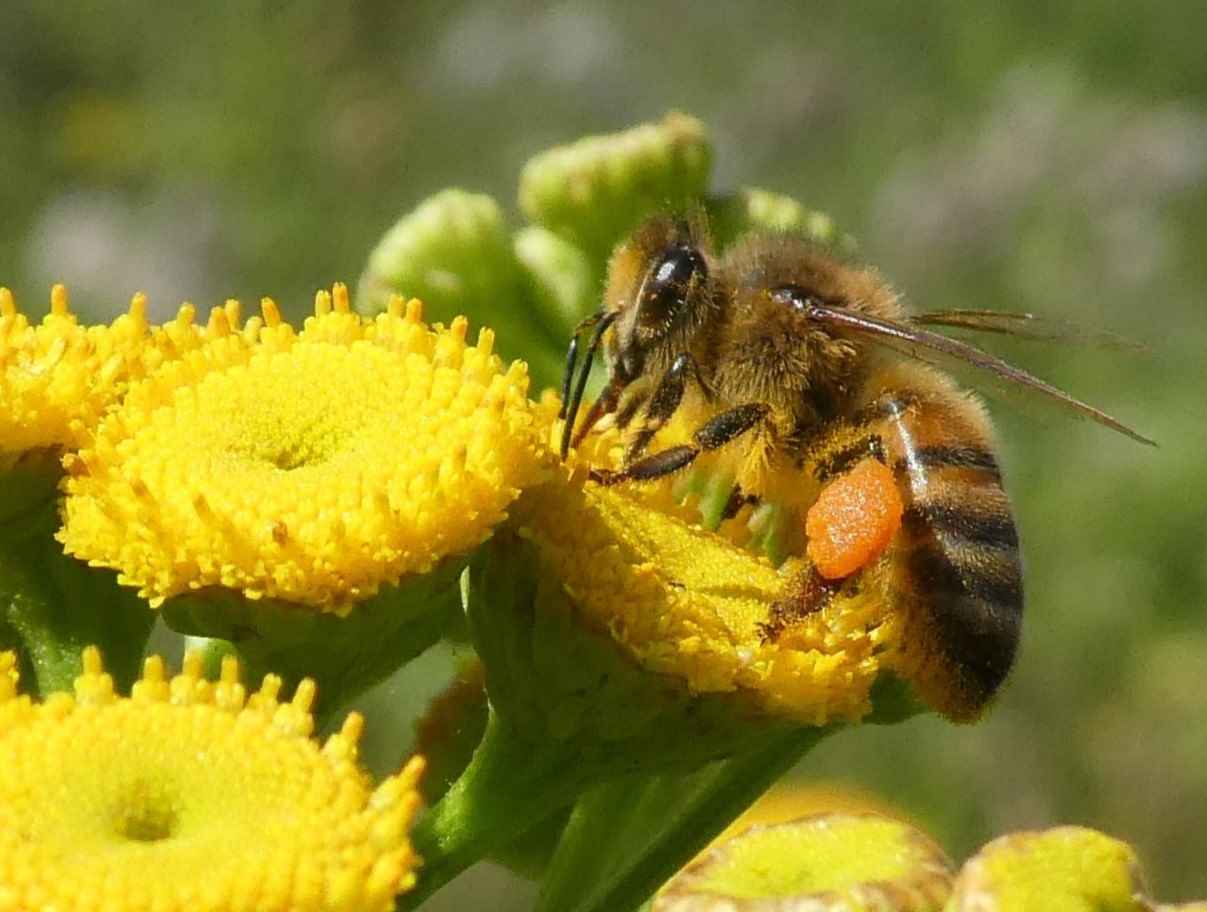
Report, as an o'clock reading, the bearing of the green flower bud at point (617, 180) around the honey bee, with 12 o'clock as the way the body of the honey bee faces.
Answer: The green flower bud is roughly at 2 o'clock from the honey bee.

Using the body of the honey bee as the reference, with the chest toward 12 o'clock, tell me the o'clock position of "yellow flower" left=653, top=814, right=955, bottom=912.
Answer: The yellow flower is roughly at 9 o'clock from the honey bee.

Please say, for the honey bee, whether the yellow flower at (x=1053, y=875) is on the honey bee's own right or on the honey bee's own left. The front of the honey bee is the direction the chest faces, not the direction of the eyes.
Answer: on the honey bee's own left

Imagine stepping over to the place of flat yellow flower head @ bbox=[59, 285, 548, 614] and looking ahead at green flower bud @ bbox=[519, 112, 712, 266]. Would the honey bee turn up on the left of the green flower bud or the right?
right

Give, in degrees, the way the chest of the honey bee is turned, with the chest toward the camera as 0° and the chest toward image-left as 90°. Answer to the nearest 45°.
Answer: approximately 90°

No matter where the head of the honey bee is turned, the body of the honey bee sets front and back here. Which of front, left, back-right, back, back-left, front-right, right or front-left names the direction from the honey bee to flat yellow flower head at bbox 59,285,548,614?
front-left

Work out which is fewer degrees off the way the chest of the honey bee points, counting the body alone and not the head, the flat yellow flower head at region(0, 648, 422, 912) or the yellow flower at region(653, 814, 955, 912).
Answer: the flat yellow flower head

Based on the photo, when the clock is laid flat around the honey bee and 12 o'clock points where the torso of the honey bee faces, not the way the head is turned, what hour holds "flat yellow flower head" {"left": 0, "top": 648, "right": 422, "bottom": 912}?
The flat yellow flower head is roughly at 10 o'clock from the honey bee.

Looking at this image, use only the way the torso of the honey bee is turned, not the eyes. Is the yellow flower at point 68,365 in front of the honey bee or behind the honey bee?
in front
